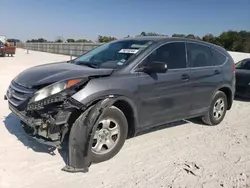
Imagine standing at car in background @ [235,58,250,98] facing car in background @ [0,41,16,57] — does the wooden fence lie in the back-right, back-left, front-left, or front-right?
front-right

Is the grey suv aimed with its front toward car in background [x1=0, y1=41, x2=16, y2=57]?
no

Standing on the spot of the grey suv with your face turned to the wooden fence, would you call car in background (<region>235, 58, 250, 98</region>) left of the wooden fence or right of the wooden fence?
right

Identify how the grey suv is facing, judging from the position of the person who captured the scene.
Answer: facing the viewer and to the left of the viewer

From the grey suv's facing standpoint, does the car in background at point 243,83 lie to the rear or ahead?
to the rear

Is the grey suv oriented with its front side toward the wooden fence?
no
